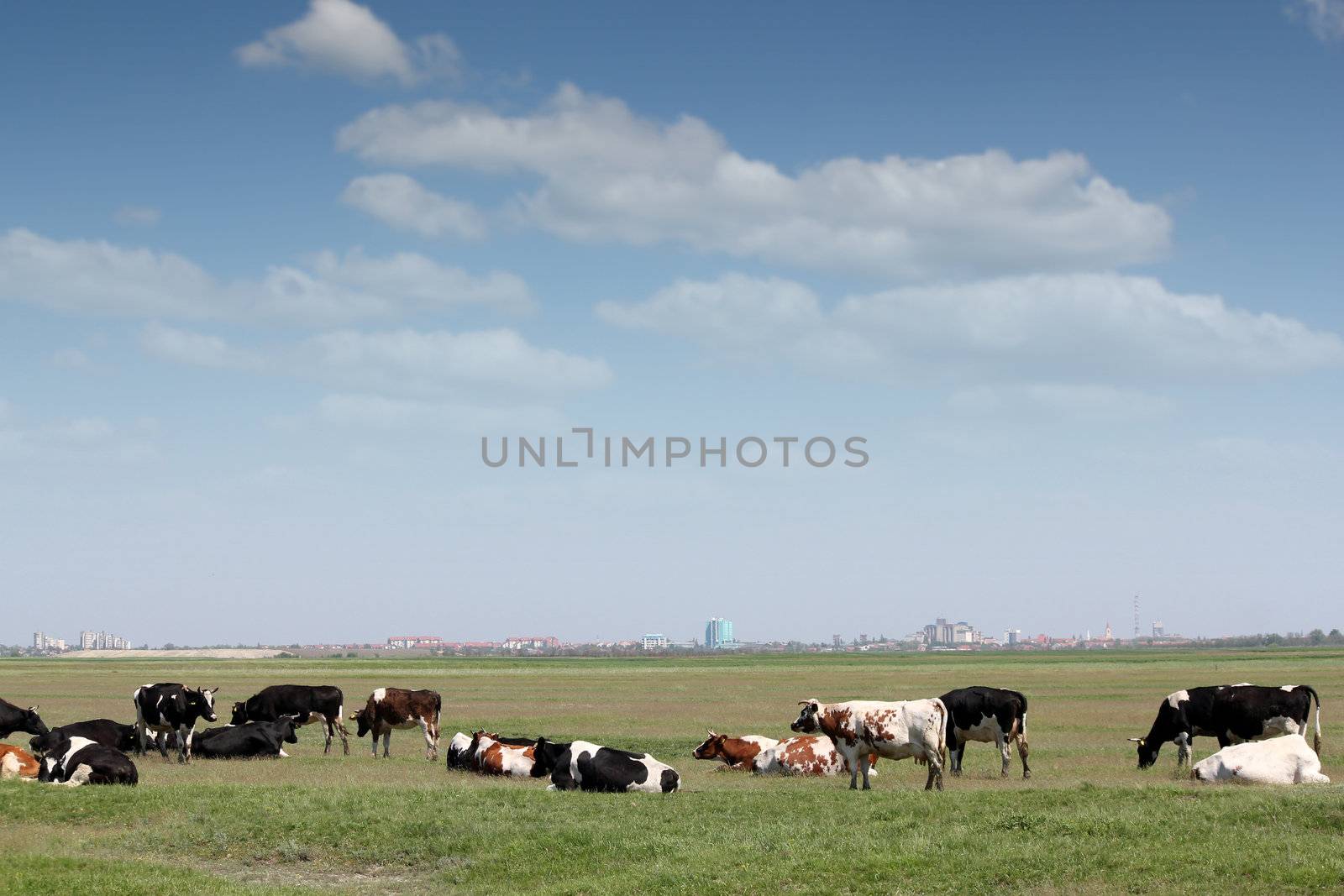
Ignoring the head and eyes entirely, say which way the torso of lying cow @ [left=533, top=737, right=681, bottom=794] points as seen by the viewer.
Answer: to the viewer's left

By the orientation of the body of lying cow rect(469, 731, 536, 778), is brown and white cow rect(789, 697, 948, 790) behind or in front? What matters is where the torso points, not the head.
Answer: behind

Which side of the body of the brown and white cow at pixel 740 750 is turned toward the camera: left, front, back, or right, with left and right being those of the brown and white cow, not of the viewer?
left

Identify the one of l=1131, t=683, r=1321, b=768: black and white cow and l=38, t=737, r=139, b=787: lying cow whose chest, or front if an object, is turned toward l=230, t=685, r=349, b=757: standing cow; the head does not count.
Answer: the black and white cow

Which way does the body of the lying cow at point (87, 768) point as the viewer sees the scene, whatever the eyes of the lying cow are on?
to the viewer's left

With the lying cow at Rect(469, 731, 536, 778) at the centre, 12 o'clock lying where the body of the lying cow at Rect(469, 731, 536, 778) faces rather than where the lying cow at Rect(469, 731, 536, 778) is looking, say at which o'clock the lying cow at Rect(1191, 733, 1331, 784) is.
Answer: the lying cow at Rect(1191, 733, 1331, 784) is roughly at 7 o'clock from the lying cow at Rect(469, 731, 536, 778).

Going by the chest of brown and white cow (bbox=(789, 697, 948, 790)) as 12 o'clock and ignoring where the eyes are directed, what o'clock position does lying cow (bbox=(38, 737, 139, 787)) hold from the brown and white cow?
The lying cow is roughly at 12 o'clock from the brown and white cow.

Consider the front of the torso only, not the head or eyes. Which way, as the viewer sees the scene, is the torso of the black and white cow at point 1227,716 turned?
to the viewer's left

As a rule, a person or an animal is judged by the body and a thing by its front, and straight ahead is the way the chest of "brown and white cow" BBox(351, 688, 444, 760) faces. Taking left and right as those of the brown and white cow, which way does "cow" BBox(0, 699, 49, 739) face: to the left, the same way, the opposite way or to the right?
the opposite way

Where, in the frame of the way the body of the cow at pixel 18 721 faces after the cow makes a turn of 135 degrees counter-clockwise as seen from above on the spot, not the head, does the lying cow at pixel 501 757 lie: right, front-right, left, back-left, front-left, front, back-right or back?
back

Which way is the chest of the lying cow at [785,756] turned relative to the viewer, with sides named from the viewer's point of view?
facing to the left of the viewer

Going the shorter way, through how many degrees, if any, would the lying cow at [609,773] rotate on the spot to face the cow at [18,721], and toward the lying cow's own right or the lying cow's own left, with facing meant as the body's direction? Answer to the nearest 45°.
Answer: approximately 45° to the lying cow's own right

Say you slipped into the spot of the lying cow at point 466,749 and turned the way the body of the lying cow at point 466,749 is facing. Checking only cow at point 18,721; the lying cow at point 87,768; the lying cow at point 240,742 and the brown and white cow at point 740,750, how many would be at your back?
1

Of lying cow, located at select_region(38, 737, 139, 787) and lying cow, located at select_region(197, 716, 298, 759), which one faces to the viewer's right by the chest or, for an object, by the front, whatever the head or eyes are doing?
lying cow, located at select_region(197, 716, 298, 759)

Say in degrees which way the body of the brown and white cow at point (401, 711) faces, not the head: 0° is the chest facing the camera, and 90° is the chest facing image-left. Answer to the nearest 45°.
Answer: approximately 90°

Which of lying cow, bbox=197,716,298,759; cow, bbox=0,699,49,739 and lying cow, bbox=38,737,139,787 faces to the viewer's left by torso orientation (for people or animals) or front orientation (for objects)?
lying cow, bbox=38,737,139,787

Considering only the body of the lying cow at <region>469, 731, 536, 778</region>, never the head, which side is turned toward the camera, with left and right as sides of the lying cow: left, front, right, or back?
left

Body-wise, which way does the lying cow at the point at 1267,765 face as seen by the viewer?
to the viewer's left
